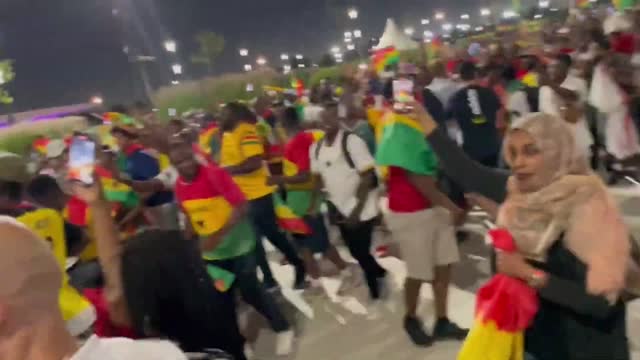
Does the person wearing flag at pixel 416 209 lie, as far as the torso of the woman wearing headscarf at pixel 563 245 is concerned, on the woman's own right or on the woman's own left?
on the woman's own right

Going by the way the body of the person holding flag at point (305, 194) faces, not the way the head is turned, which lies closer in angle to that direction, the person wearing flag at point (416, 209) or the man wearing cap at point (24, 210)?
the man wearing cap

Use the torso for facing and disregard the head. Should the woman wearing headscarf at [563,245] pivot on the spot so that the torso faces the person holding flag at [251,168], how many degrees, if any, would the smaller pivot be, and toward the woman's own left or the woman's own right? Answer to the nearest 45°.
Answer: approximately 90° to the woman's own right

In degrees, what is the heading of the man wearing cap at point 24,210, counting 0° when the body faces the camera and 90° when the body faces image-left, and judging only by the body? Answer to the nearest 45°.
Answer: approximately 180°

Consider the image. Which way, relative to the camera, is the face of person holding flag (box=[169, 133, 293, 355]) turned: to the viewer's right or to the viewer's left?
to the viewer's left
